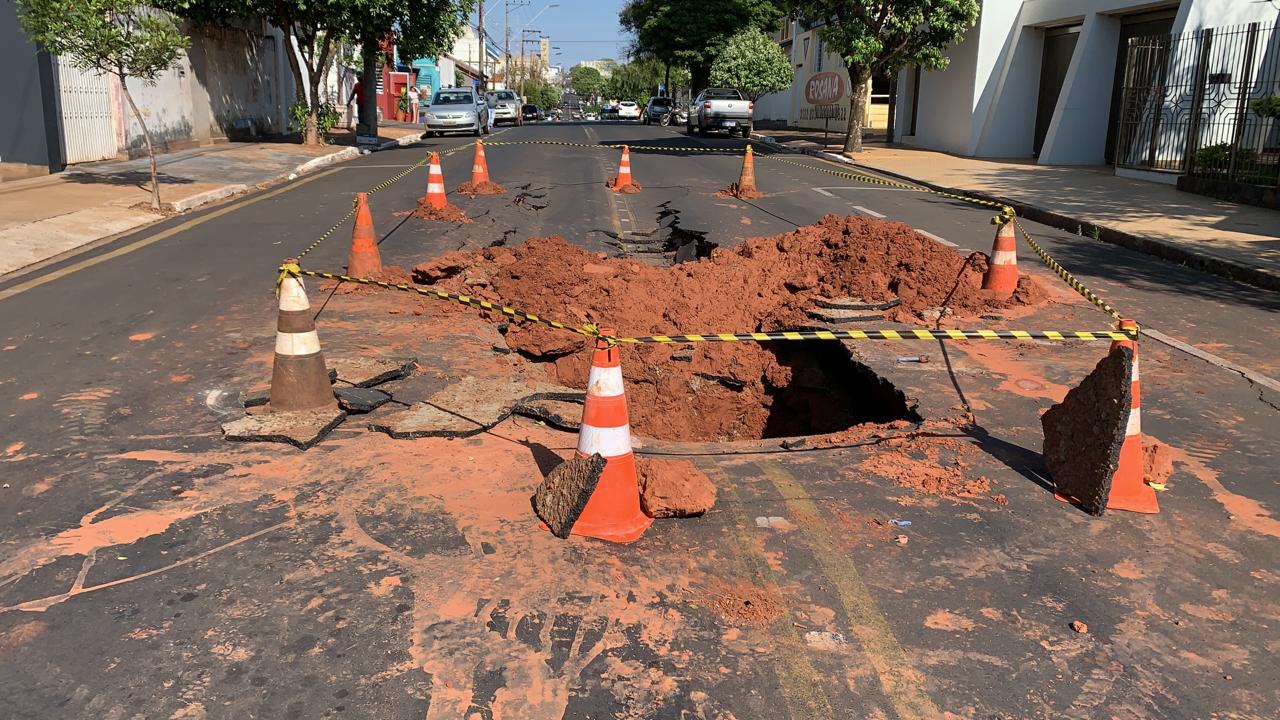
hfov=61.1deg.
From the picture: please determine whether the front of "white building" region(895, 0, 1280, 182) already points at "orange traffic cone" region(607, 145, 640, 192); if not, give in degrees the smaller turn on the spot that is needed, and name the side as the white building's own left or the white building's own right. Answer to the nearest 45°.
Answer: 0° — it already faces it

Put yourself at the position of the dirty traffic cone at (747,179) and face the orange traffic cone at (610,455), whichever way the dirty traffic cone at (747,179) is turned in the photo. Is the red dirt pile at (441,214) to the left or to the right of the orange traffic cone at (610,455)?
right

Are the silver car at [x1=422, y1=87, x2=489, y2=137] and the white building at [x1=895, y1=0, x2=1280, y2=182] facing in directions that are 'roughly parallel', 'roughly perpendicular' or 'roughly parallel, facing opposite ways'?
roughly perpendicular

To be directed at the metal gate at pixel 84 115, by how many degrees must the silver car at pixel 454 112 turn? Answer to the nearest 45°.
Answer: approximately 45° to its right

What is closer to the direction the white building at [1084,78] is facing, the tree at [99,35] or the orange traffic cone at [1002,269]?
the tree

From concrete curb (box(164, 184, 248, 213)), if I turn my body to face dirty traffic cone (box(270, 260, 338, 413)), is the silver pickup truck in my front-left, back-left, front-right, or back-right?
back-left

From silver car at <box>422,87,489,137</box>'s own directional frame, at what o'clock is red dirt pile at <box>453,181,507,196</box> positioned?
The red dirt pile is roughly at 12 o'clock from the silver car.

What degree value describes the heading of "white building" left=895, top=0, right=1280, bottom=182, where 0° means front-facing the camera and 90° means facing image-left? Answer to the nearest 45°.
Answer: approximately 45°

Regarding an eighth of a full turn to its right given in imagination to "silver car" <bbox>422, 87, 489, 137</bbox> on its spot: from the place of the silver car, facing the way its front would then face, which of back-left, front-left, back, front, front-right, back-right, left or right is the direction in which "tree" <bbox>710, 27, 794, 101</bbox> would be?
back

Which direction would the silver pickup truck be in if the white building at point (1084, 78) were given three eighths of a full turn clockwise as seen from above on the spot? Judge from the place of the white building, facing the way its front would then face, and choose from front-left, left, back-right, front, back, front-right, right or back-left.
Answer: front-left

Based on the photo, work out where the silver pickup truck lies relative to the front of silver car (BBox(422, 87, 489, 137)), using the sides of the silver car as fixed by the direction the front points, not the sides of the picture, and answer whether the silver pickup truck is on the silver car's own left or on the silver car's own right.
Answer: on the silver car's own left
